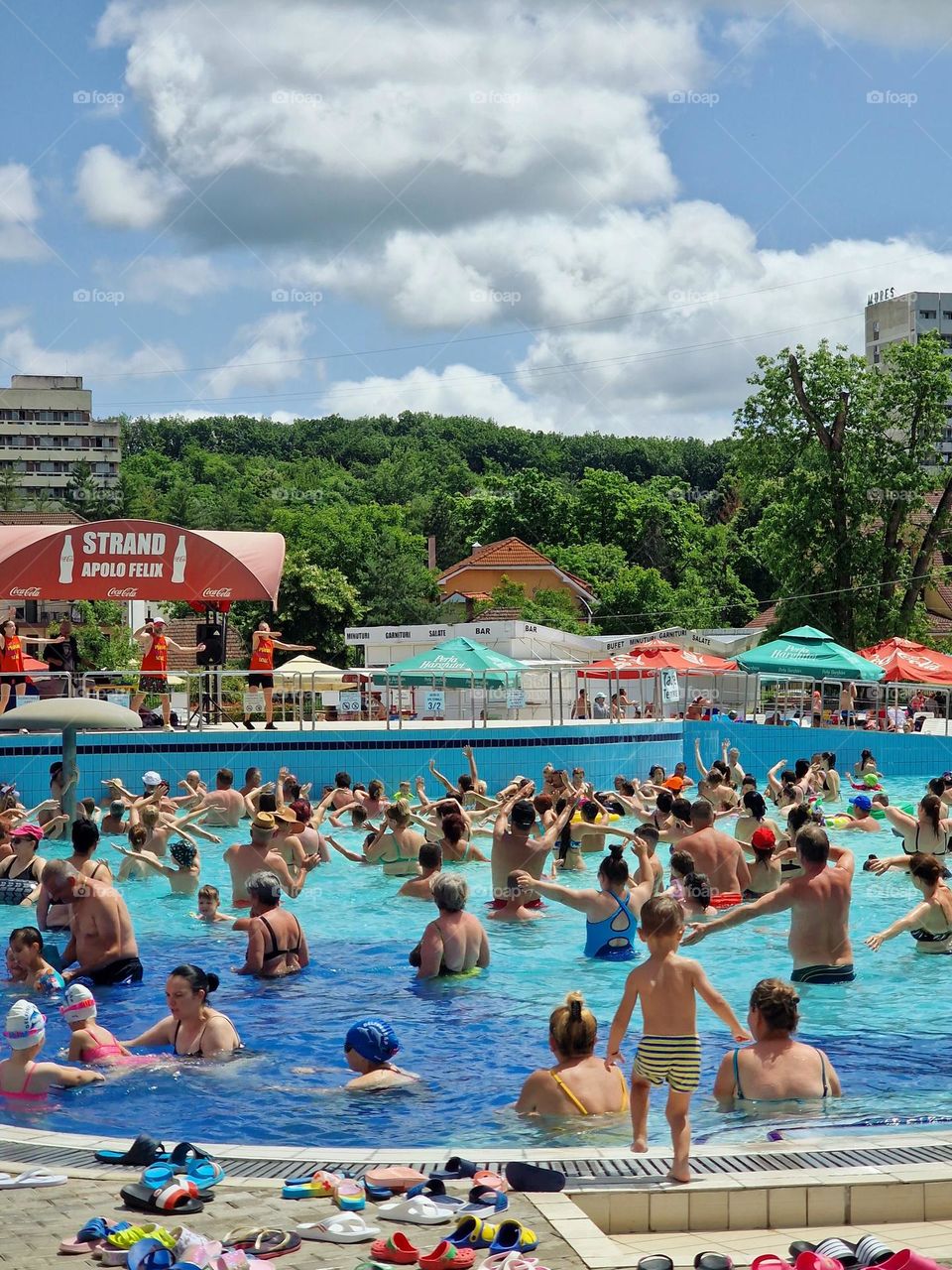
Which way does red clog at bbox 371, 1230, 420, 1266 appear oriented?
to the viewer's left

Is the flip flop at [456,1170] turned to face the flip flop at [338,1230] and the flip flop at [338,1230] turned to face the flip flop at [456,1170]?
no

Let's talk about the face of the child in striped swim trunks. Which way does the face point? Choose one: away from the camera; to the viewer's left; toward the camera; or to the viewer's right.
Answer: away from the camera

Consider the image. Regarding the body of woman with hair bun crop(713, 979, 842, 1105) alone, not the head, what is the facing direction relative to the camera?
away from the camera

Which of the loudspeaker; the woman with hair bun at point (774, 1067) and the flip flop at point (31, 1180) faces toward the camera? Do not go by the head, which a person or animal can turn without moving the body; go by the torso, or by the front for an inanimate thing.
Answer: the loudspeaker

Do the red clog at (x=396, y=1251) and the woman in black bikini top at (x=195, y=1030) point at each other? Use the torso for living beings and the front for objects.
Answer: no

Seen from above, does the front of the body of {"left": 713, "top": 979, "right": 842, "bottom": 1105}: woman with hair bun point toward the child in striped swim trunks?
no

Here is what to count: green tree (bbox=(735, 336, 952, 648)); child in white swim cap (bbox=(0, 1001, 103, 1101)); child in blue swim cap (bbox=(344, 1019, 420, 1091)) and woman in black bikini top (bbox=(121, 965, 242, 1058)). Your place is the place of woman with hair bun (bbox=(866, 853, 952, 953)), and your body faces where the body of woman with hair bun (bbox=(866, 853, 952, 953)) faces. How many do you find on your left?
3

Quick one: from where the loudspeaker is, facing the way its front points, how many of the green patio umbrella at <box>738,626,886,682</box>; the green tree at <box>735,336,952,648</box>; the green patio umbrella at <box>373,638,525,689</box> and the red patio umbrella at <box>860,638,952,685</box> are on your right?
0

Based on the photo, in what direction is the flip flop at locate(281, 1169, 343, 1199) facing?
to the viewer's right

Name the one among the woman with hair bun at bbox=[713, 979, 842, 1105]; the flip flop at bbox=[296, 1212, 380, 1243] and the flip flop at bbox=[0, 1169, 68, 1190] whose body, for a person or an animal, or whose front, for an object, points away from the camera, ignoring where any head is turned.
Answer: the woman with hair bun

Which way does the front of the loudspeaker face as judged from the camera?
facing the viewer

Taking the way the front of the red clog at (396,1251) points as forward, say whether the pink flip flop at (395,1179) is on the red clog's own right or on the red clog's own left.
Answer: on the red clog's own right

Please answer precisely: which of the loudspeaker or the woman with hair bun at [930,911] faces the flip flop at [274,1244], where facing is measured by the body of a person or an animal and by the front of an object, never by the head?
the loudspeaker

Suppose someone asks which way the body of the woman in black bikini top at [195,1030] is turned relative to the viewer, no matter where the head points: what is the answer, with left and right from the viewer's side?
facing the viewer and to the left of the viewer

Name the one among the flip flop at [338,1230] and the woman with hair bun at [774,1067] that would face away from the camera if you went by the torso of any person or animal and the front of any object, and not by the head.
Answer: the woman with hair bun

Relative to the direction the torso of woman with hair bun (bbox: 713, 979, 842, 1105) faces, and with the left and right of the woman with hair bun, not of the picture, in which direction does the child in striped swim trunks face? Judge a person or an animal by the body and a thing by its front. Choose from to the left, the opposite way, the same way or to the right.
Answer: the same way

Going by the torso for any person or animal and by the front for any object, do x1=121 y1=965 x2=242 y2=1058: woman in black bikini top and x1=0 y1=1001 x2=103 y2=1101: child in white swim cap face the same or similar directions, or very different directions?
very different directions
